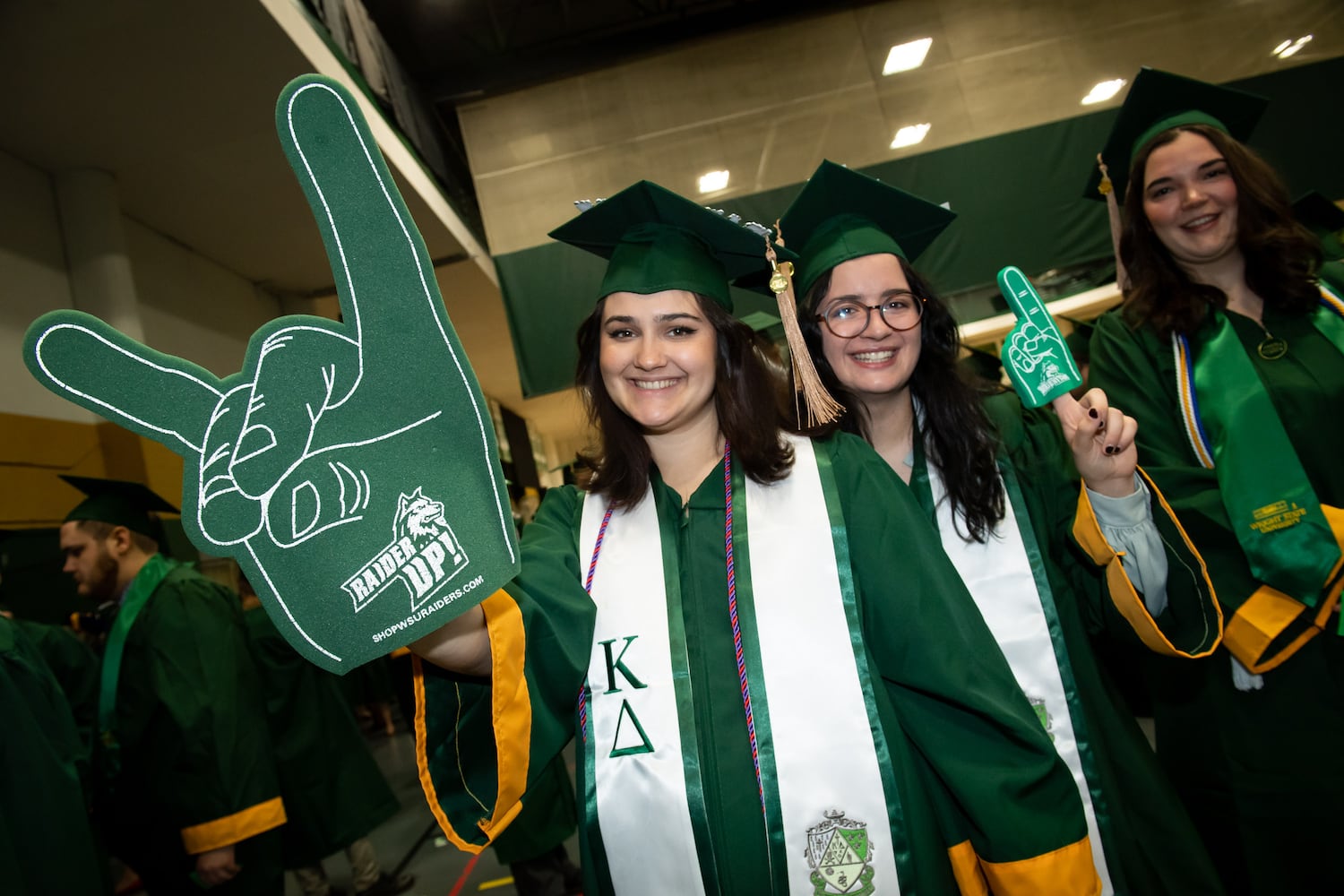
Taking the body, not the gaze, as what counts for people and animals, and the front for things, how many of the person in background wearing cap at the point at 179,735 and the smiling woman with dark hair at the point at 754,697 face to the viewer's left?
1

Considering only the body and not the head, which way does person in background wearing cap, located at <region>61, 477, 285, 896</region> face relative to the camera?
to the viewer's left

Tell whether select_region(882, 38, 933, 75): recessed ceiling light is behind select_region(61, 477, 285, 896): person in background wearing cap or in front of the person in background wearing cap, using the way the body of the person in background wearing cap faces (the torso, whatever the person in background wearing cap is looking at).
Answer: behind

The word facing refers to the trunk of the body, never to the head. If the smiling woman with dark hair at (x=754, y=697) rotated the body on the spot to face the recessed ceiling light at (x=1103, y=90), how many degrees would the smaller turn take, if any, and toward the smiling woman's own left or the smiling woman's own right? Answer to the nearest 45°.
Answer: approximately 135° to the smiling woman's own left

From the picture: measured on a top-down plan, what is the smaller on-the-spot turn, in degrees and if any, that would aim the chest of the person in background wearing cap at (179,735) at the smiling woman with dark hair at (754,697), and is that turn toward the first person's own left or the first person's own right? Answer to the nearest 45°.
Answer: approximately 90° to the first person's own left

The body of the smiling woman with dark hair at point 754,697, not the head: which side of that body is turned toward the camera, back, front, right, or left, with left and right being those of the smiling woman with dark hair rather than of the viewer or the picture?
front

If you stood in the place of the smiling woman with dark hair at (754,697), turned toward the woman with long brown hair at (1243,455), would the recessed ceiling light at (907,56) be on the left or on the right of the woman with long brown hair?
left

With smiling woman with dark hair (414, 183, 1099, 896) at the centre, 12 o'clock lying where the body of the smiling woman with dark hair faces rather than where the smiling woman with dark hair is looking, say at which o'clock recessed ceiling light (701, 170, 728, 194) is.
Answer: The recessed ceiling light is roughly at 6 o'clock from the smiling woman with dark hair.

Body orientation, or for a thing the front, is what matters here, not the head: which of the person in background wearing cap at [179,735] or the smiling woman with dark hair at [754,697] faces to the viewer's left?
the person in background wearing cap

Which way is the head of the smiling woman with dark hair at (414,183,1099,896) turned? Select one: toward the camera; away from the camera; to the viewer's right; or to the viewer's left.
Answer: toward the camera
